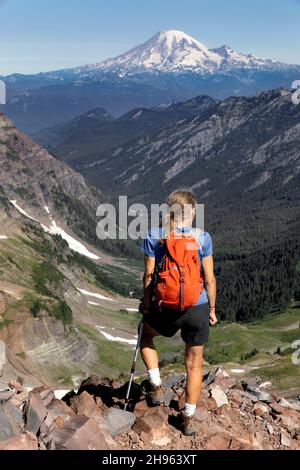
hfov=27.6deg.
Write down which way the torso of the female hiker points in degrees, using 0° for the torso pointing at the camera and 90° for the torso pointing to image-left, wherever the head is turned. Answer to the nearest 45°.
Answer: approximately 180°

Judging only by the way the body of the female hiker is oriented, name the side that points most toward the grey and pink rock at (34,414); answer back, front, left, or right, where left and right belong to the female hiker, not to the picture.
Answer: left

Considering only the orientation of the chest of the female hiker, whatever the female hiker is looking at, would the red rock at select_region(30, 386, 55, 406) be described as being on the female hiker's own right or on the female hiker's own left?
on the female hiker's own left

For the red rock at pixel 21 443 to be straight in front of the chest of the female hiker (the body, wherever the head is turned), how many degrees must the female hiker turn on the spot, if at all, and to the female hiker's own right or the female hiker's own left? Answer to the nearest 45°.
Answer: approximately 90° to the female hiker's own left

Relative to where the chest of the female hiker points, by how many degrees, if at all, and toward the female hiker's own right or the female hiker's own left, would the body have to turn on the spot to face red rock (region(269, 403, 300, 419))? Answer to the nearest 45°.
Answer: approximately 45° to the female hiker's own right
